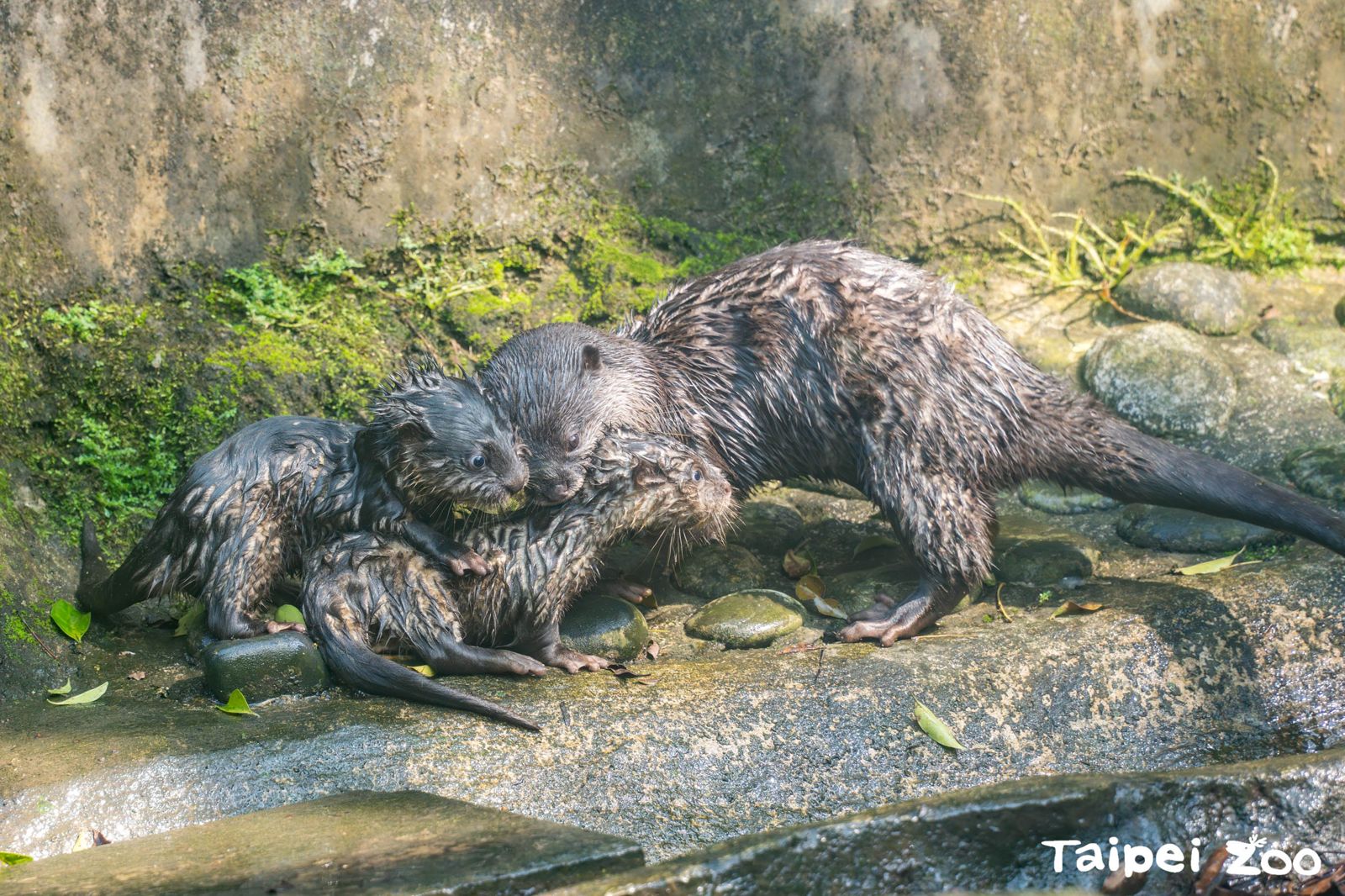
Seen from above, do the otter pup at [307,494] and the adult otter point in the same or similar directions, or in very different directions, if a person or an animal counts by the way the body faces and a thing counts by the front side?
very different directions

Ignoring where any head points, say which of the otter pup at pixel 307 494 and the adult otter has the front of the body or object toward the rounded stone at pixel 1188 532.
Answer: the otter pup

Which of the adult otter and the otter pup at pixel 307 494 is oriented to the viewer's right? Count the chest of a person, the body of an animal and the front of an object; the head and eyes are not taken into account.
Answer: the otter pup

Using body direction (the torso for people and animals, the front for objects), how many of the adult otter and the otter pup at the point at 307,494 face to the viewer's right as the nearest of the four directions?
1

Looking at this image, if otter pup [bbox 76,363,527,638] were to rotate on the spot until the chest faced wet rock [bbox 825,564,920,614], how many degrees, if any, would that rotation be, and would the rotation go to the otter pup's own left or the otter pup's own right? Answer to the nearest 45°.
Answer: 0° — it already faces it

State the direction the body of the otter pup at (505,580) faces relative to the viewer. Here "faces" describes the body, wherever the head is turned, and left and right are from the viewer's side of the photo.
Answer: facing to the right of the viewer

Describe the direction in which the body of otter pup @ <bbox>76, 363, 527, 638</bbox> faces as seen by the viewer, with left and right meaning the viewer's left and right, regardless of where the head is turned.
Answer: facing to the right of the viewer

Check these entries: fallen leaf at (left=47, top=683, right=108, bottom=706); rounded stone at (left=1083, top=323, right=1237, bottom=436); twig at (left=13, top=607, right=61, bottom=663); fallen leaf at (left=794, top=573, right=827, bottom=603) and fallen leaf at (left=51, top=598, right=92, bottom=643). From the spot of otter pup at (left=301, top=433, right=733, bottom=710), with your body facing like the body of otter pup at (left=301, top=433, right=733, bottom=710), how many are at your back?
3

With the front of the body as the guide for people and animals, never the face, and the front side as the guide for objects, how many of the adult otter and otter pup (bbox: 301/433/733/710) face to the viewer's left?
1

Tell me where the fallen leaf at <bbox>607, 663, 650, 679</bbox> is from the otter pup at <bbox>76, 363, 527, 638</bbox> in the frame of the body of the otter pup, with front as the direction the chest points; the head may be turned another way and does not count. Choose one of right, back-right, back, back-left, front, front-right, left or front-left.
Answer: front-right

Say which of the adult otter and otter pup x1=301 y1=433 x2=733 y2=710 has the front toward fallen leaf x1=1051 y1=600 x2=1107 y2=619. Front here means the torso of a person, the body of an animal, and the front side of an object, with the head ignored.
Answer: the otter pup

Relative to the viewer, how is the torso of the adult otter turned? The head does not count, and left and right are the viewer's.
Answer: facing to the left of the viewer

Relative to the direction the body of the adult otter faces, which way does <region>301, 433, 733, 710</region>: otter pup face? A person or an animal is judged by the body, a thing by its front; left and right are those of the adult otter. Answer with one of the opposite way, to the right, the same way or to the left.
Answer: the opposite way
